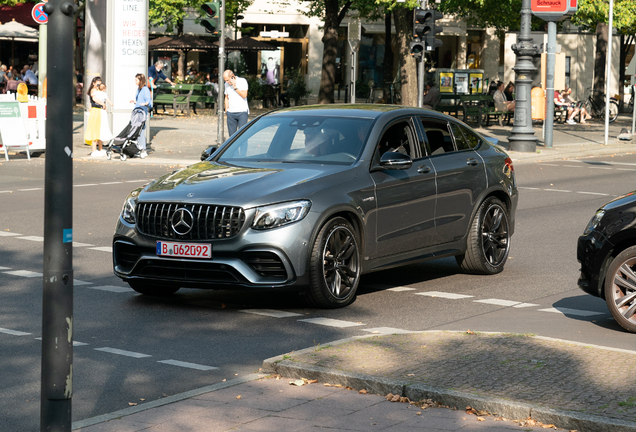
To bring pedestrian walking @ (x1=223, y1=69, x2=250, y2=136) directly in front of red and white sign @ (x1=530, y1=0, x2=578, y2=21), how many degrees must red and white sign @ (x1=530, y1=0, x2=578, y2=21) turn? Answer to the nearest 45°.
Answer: approximately 45° to its right

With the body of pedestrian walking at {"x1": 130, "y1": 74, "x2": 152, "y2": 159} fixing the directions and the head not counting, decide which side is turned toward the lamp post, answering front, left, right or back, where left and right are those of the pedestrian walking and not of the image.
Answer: back

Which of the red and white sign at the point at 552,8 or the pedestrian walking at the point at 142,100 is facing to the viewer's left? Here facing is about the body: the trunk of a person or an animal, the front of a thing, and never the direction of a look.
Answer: the pedestrian walking

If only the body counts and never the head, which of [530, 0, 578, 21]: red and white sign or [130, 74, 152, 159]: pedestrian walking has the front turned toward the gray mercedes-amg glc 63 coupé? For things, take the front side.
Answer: the red and white sign

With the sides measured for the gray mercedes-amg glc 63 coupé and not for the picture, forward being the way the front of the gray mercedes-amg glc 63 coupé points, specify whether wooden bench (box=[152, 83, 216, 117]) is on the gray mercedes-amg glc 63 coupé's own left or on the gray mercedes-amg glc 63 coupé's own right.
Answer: on the gray mercedes-amg glc 63 coupé's own right

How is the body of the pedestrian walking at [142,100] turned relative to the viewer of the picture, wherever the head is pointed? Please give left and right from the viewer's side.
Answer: facing to the left of the viewer

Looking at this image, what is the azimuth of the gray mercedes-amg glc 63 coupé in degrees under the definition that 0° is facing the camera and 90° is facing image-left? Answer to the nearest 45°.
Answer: approximately 45°

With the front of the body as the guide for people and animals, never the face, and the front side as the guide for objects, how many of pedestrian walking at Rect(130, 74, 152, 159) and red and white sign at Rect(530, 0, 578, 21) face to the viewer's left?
1

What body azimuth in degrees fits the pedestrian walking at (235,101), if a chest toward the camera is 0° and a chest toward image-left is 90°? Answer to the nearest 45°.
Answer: approximately 45°

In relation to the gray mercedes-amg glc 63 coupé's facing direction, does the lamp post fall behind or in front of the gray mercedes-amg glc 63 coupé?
behind

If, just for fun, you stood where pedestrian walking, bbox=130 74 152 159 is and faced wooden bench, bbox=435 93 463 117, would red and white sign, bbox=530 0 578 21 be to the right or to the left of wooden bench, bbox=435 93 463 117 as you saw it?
right
